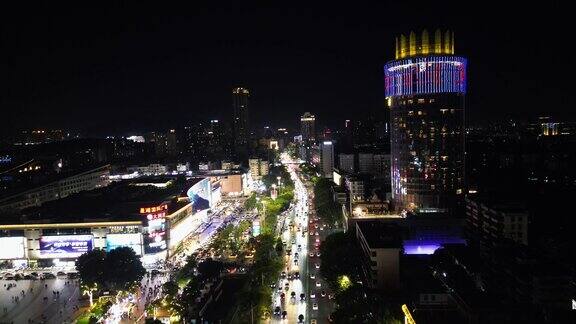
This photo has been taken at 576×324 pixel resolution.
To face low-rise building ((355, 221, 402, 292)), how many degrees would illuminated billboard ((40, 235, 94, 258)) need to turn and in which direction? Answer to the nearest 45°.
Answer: approximately 45° to its left

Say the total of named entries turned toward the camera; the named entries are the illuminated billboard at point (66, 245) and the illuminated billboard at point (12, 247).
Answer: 2

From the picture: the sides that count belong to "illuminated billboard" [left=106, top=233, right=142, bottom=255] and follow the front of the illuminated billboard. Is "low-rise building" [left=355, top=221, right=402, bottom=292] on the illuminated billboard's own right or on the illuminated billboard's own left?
on the illuminated billboard's own left

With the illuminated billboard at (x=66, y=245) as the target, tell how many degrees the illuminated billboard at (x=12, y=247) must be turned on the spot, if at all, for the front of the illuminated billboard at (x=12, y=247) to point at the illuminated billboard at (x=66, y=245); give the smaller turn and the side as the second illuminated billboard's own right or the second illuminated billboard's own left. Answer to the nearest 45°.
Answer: approximately 45° to the second illuminated billboard's own left

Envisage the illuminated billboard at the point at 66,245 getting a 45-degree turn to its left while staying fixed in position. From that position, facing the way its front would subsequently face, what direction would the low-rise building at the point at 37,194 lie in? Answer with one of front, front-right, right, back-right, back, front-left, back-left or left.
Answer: back-left

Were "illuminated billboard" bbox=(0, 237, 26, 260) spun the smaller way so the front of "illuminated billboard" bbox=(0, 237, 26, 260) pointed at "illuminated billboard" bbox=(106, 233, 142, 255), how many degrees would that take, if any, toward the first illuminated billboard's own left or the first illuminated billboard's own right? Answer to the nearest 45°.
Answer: approximately 45° to the first illuminated billboard's own left
